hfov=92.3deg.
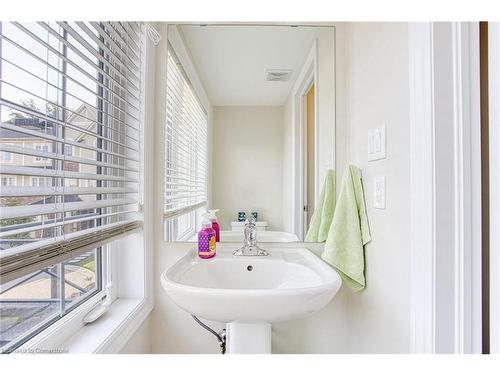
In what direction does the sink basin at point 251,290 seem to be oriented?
toward the camera

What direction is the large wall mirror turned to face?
toward the camera

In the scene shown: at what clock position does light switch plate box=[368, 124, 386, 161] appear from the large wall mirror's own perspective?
The light switch plate is roughly at 10 o'clock from the large wall mirror.

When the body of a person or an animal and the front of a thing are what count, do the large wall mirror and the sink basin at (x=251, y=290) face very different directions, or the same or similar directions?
same or similar directions

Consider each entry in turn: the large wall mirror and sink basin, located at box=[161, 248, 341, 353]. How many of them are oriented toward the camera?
2

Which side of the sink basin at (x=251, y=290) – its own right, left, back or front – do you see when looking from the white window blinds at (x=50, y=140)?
right
